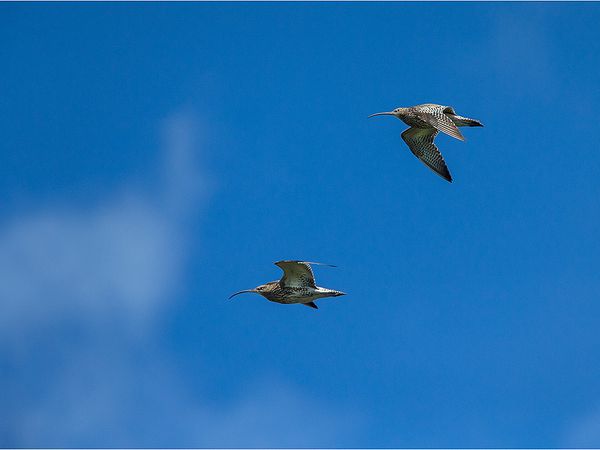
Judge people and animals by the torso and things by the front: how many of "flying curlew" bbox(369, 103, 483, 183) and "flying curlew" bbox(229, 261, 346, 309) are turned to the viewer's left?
2

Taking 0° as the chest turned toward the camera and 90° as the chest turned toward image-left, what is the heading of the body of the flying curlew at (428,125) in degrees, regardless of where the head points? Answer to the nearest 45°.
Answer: approximately 90°

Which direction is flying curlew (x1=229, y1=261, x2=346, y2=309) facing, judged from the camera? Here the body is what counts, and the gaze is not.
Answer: to the viewer's left
